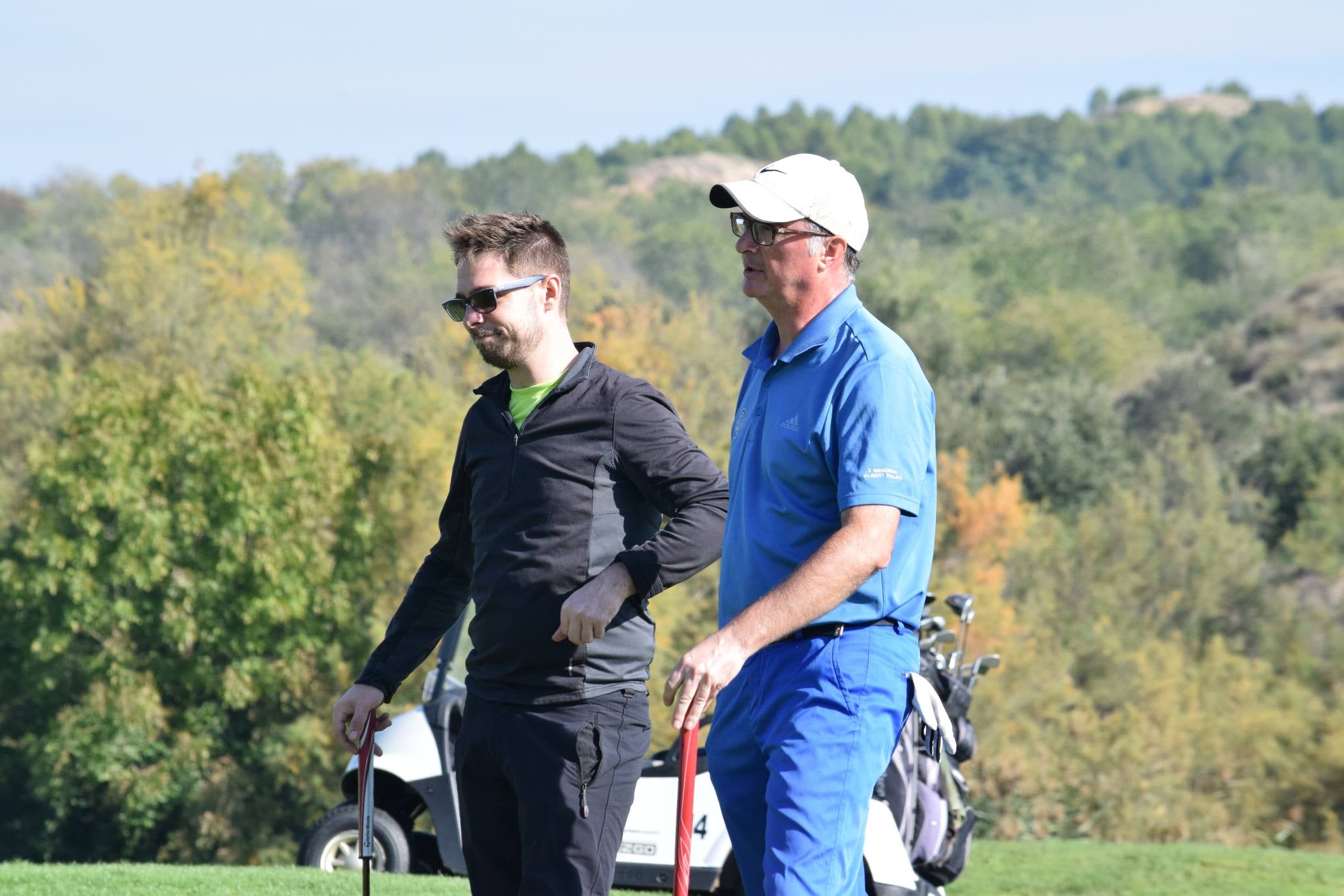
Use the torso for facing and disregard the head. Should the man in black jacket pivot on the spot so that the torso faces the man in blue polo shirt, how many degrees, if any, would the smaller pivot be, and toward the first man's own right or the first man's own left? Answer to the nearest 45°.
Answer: approximately 90° to the first man's own left

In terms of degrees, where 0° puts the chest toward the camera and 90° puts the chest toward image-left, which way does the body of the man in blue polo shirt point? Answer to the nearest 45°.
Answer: approximately 45°

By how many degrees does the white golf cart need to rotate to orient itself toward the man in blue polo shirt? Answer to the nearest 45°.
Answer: approximately 90° to its left

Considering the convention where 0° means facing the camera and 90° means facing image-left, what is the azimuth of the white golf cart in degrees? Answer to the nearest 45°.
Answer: approximately 90°

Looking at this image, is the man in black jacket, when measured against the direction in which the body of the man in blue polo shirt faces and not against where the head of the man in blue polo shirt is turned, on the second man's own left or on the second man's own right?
on the second man's own right

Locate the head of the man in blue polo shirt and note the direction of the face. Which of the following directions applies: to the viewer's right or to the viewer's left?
to the viewer's left

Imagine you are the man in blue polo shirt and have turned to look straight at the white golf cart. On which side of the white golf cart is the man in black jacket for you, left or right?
left

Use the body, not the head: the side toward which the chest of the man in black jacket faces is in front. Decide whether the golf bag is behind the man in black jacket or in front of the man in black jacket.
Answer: behind

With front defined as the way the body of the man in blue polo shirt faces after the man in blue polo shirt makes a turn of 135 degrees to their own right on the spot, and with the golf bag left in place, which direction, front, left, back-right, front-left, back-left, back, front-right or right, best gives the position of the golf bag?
front
